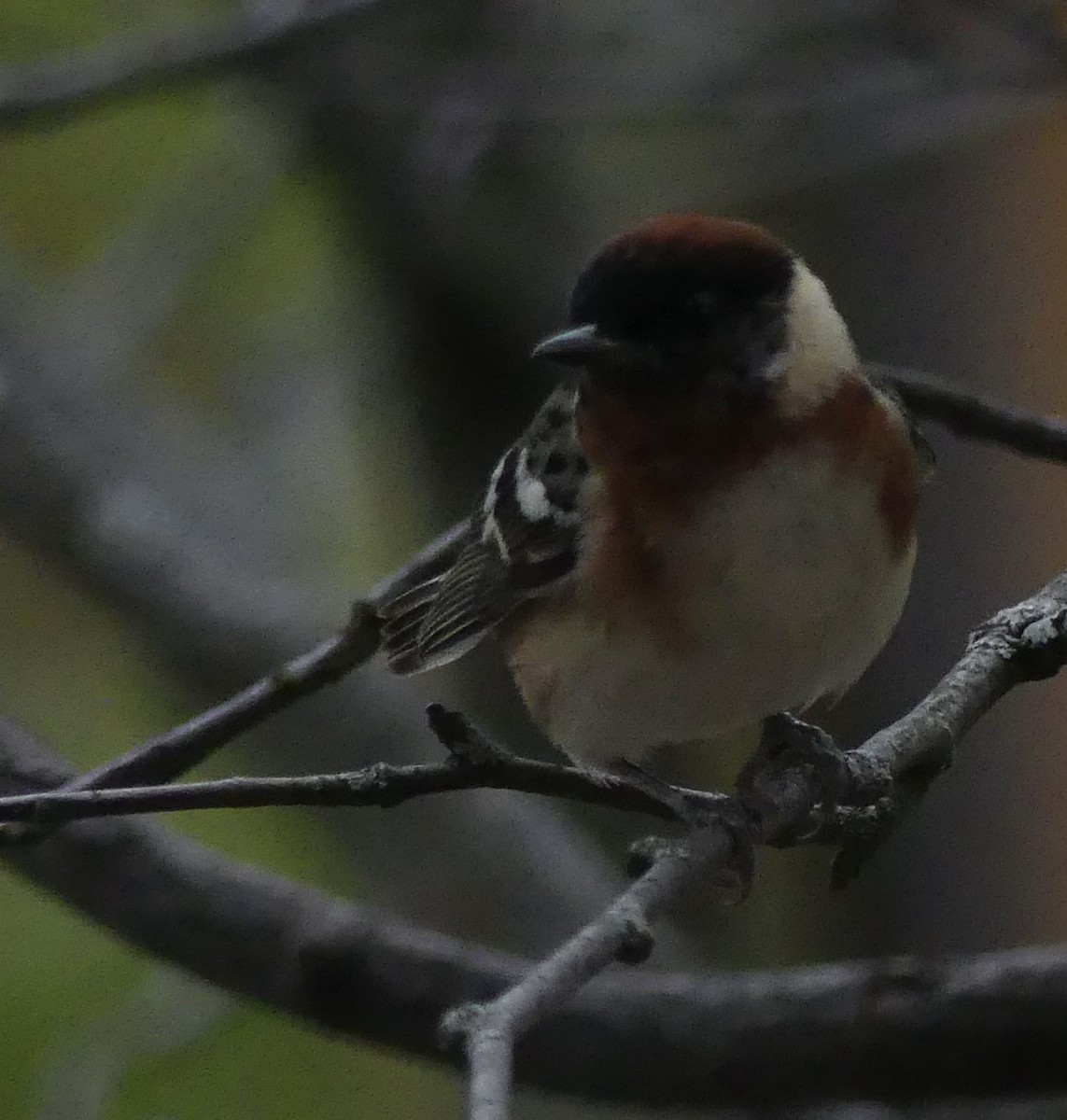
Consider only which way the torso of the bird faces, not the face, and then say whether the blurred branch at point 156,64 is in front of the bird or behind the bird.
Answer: behind

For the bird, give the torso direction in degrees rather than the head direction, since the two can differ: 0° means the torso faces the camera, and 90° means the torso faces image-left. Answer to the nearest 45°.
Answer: approximately 315°
